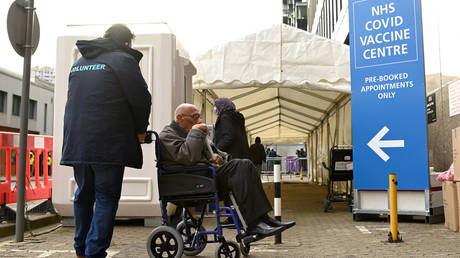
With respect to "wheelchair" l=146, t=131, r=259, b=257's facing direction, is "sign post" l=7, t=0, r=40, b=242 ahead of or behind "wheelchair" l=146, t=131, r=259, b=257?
behind

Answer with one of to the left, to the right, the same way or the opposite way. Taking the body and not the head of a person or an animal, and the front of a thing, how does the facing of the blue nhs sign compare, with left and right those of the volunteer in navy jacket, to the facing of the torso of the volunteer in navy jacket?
the opposite way

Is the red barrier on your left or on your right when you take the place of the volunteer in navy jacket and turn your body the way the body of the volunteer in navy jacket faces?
on your left

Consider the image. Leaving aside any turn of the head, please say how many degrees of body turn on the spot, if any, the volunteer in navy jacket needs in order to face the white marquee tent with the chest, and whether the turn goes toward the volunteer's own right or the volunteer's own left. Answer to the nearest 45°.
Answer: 0° — they already face it

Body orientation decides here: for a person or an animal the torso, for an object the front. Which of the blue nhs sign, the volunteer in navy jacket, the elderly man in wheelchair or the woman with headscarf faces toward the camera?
the blue nhs sign

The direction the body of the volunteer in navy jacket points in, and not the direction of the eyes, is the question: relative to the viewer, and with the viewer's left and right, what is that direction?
facing away from the viewer and to the right of the viewer

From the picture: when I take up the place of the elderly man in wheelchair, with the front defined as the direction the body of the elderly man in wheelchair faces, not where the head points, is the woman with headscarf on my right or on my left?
on my left

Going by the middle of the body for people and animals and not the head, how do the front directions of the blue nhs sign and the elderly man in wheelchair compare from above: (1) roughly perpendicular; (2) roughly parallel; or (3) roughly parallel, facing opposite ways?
roughly perpendicular

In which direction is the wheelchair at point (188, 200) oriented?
to the viewer's right

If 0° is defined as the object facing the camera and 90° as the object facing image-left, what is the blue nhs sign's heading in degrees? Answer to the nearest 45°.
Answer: approximately 0°

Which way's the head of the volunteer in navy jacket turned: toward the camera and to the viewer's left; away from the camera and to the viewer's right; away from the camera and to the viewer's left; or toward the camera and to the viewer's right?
away from the camera and to the viewer's right

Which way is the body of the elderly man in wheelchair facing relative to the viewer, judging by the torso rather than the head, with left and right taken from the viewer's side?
facing to the right of the viewer
